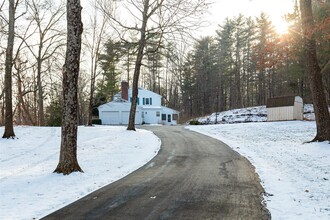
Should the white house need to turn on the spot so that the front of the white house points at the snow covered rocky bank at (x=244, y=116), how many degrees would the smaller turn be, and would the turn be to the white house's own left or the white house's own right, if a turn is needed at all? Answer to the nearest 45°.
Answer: approximately 90° to the white house's own left

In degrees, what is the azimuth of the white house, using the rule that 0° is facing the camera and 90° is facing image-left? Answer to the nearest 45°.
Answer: approximately 0°
